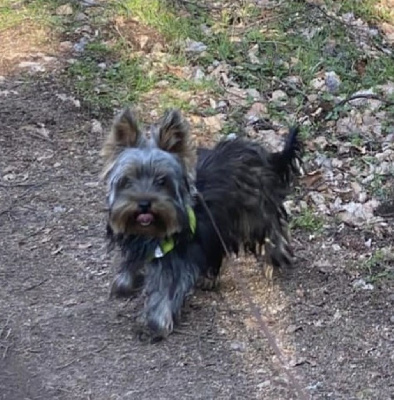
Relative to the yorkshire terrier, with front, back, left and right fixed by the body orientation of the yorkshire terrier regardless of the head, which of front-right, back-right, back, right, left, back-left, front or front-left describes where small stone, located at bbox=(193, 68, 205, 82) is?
back-right

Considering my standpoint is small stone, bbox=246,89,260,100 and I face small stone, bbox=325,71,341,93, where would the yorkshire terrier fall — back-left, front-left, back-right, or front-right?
back-right

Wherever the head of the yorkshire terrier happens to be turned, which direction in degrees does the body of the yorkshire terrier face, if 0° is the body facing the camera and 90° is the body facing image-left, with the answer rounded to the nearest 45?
approximately 45°

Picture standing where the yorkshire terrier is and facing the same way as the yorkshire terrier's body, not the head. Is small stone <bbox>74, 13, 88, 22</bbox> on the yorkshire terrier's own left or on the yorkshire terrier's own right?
on the yorkshire terrier's own right

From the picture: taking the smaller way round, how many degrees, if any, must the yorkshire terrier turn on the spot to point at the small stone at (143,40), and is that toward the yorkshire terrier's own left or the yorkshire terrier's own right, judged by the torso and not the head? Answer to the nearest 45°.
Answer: approximately 135° to the yorkshire terrier's own right

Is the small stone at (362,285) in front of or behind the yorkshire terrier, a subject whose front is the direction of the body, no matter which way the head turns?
behind
